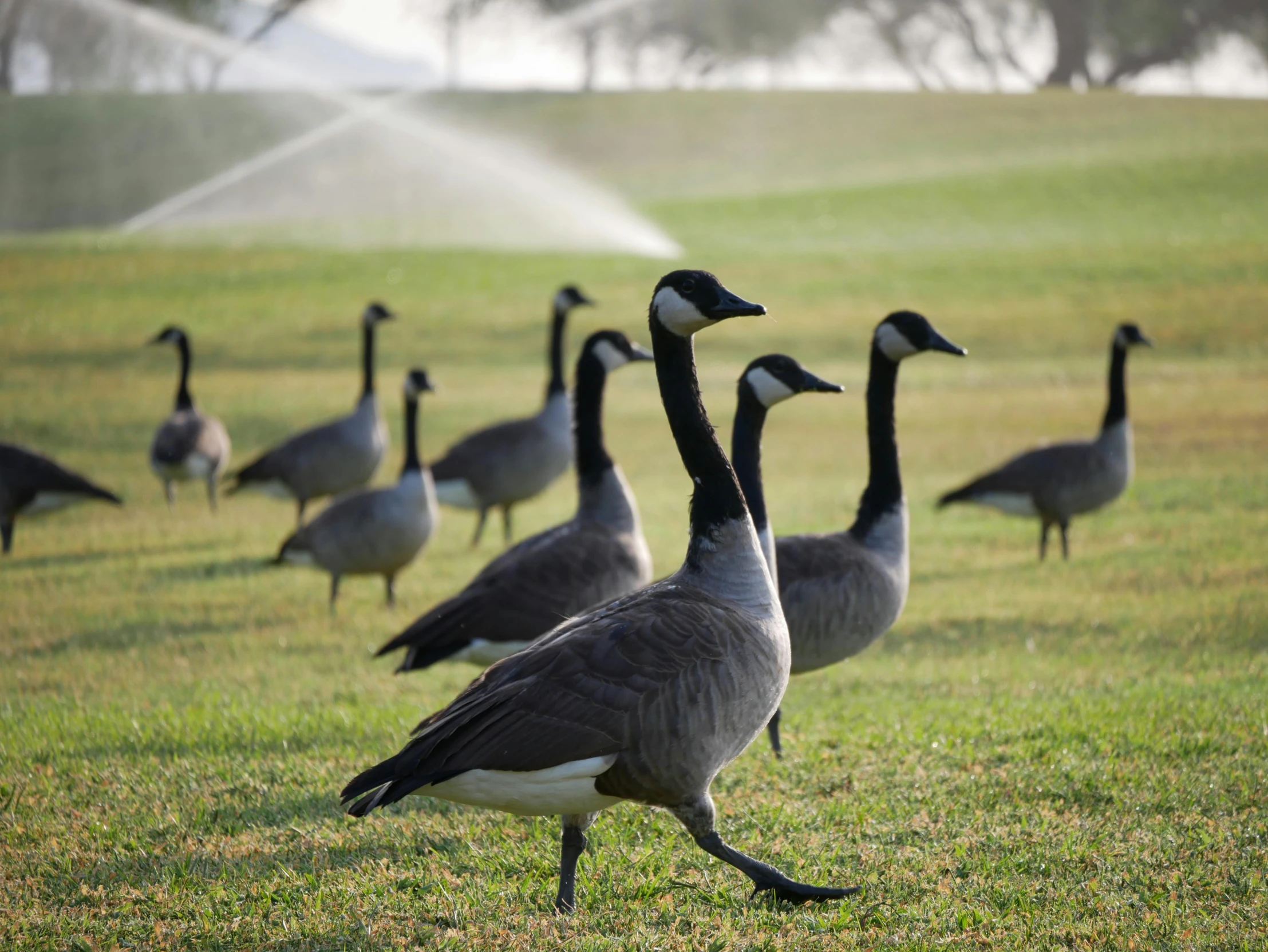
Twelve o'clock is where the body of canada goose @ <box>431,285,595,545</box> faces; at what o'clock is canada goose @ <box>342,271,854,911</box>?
canada goose @ <box>342,271,854,911</box> is roughly at 3 o'clock from canada goose @ <box>431,285,595,545</box>.

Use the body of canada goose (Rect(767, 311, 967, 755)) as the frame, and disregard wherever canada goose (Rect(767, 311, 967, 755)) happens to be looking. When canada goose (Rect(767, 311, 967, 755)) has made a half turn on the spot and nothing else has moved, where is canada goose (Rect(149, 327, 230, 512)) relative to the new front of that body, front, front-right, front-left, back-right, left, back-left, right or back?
front-right

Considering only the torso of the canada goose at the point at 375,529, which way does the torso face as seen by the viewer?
to the viewer's right

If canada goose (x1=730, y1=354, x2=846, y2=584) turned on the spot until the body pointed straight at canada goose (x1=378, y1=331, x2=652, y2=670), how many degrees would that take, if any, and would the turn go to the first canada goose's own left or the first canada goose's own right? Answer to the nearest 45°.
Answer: approximately 135° to the first canada goose's own left

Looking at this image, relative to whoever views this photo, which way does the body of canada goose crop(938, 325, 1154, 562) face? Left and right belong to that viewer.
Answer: facing to the right of the viewer

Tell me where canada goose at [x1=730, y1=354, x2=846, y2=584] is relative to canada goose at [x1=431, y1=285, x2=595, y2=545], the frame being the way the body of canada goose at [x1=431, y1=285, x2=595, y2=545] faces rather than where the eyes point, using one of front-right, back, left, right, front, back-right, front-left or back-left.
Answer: right

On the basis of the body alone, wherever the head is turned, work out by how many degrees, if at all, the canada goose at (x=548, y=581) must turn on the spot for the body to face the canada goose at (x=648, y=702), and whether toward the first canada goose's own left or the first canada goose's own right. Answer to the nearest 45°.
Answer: approximately 90° to the first canada goose's own right

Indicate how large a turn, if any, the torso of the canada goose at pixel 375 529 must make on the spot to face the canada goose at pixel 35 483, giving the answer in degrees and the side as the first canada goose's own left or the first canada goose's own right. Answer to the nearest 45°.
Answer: approximately 135° to the first canada goose's own left

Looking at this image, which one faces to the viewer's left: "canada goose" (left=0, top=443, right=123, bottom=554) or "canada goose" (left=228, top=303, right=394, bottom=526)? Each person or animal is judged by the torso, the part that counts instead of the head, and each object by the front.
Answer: "canada goose" (left=0, top=443, right=123, bottom=554)

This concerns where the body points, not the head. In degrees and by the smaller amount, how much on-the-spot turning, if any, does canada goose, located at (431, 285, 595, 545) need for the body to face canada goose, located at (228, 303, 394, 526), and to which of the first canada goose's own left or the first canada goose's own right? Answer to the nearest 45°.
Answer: approximately 180°

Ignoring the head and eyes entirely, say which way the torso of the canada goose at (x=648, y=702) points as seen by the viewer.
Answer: to the viewer's right

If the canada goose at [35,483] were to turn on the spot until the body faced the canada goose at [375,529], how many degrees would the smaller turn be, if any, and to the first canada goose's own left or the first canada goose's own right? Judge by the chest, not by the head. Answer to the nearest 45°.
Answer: approximately 135° to the first canada goose's own left

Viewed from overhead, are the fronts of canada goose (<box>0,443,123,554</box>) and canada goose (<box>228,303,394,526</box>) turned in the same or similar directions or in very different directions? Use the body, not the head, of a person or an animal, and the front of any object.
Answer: very different directions

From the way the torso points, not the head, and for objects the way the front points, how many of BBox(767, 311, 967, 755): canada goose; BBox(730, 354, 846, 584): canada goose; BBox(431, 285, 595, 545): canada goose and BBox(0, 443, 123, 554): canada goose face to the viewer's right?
3

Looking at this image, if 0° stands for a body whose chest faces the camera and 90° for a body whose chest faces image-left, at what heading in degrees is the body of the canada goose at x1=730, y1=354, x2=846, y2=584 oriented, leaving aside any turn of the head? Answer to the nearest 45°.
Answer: approximately 270°
